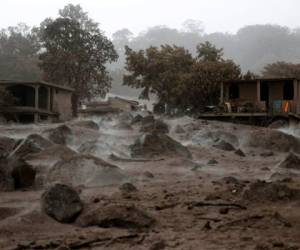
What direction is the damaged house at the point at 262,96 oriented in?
toward the camera

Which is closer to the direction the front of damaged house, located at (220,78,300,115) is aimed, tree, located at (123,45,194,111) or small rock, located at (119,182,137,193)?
the small rock

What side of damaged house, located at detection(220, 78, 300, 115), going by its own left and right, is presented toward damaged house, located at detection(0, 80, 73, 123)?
right

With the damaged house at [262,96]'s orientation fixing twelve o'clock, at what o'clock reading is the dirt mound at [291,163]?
The dirt mound is roughly at 12 o'clock from the damaged house.

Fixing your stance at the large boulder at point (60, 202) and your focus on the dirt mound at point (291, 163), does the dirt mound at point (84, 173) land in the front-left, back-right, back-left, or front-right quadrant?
front-left

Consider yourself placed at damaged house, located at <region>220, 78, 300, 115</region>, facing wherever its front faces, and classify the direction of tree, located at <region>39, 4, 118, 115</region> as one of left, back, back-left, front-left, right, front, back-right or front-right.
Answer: back-right

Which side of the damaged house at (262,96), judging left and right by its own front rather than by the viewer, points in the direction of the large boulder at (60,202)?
front

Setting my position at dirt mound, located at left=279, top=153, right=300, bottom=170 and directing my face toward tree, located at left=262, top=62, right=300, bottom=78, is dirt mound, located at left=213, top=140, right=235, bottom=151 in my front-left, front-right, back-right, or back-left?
front-left

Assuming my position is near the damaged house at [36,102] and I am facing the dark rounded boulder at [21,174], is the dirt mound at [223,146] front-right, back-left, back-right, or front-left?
front-left

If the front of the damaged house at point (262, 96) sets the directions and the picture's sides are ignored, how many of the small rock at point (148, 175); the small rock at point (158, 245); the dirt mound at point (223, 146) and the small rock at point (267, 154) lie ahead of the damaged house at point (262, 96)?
4

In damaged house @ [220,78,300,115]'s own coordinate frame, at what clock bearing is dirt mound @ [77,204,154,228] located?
The dirt mound is roughly at 12 o'clock from the damaged house.

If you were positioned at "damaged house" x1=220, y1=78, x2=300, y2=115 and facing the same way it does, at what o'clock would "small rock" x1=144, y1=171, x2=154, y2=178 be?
The small rock is roughly at 12 o'clock from the damaged house.

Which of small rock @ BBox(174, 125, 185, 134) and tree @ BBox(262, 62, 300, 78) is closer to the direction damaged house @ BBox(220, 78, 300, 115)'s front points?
the small rock

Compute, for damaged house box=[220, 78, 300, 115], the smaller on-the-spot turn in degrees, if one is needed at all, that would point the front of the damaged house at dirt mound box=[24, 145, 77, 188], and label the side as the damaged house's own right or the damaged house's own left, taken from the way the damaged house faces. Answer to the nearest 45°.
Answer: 0° — it already faces it

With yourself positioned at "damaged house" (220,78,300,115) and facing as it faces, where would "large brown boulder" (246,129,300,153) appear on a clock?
The large brown boulder is roughly at 12 o'clock from the damaged house.

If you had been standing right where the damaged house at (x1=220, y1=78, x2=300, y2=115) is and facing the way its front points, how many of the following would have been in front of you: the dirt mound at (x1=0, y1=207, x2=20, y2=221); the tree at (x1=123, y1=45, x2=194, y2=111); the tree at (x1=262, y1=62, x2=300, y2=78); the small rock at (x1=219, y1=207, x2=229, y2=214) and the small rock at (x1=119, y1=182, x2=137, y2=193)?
3

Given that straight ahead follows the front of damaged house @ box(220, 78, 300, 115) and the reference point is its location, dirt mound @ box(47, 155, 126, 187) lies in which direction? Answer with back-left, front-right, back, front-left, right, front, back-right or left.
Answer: front

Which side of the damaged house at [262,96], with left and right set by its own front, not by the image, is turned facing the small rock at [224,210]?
front

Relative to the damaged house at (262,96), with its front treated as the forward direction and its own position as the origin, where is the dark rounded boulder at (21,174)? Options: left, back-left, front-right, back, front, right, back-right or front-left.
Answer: front

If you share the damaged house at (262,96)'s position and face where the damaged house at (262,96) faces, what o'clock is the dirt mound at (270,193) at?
The dirt mound is roughly at 12 o'clock from the damaged house.

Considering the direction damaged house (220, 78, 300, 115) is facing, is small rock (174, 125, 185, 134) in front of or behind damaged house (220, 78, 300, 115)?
in front
